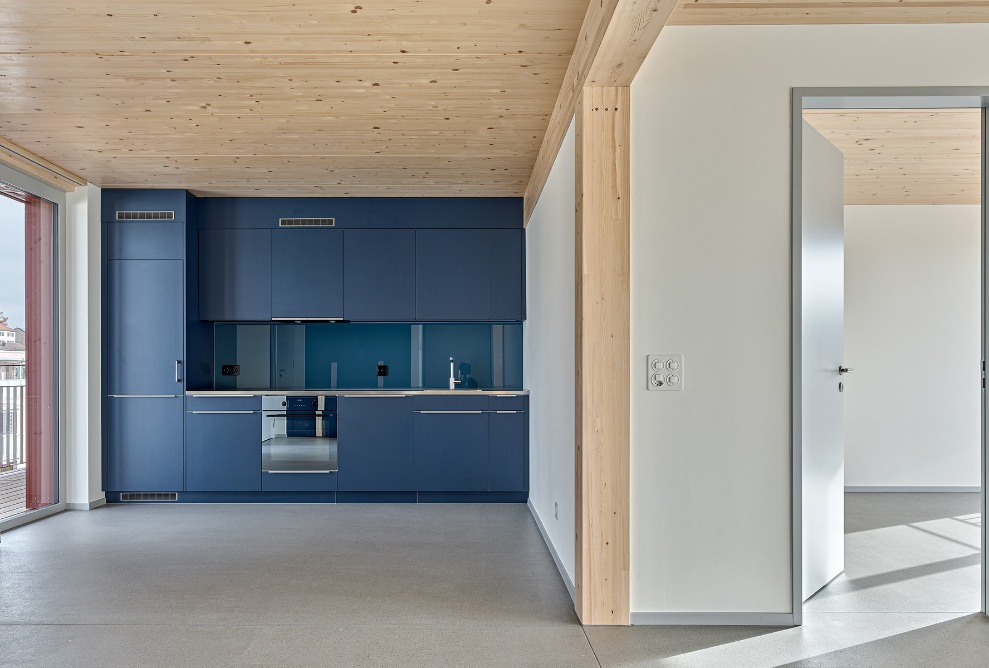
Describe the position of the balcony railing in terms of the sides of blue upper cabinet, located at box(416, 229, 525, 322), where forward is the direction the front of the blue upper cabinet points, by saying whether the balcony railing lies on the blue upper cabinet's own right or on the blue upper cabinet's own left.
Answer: on the blue upper cabinet's own right

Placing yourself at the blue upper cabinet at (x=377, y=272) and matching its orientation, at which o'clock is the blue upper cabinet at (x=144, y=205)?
the blue upper cabinet at (x=144, y=205) is roughly at 3 o'clock from the blue upper cabinet at (x=377, y=272).

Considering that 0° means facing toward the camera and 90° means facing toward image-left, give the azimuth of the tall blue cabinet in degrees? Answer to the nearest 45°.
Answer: approximately 0°

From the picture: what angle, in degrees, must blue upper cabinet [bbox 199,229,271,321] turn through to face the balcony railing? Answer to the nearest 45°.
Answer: approximately 45° to its right

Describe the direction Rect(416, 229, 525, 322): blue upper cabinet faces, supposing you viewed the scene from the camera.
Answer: facing the viewer

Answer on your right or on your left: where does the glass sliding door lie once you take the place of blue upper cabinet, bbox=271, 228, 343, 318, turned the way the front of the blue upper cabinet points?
on your right

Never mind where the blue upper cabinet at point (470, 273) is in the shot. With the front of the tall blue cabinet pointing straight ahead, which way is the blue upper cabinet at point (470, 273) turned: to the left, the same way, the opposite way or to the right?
the same way

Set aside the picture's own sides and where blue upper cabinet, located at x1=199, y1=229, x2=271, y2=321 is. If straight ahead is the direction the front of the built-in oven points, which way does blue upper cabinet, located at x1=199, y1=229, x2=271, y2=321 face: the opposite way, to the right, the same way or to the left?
the same way

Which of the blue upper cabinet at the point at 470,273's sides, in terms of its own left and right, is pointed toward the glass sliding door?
right

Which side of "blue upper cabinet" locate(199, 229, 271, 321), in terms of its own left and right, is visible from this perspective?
front

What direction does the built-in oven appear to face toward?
toward the camera

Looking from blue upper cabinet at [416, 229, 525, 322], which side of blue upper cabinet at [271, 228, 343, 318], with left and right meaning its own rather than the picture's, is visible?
left

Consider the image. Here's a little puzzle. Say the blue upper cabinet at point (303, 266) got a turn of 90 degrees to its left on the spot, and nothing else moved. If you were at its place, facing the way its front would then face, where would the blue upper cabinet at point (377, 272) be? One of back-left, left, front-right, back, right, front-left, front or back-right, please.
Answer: front

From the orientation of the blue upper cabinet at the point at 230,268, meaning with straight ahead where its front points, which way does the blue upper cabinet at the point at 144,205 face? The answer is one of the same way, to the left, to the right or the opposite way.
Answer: the same way
